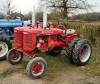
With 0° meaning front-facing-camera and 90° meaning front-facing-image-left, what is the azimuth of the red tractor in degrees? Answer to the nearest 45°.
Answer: approximately 45°

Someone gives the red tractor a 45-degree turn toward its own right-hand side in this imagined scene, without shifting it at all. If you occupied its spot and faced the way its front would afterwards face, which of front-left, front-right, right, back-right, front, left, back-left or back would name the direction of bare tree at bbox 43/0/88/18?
right
